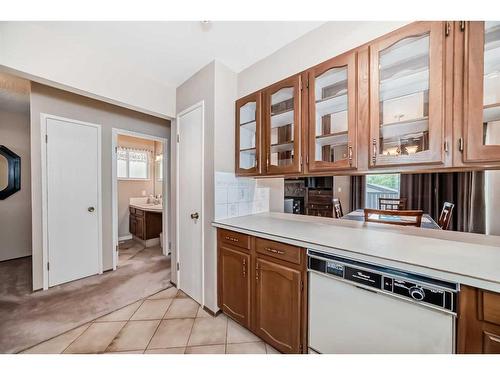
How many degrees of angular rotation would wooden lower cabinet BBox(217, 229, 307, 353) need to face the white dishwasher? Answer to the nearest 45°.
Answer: approximately 90° to its left

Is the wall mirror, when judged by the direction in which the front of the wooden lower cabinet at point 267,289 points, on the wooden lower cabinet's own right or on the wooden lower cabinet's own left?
on the wooden lower cabinet's own right

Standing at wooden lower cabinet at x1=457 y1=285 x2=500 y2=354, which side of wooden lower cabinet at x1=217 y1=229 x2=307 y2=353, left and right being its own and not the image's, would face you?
left

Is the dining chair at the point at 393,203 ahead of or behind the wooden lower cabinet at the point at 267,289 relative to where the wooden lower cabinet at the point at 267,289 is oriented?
behind

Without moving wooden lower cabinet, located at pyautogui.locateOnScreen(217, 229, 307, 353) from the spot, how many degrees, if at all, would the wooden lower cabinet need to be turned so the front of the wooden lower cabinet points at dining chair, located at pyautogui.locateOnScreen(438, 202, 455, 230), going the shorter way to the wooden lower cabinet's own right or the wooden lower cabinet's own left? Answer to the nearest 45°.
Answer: approximately 180°

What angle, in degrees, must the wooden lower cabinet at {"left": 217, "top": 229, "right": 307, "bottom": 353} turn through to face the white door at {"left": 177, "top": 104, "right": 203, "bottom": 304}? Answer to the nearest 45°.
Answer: approximately 90° to its right

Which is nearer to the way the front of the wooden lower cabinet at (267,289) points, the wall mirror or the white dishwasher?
the wall mirror

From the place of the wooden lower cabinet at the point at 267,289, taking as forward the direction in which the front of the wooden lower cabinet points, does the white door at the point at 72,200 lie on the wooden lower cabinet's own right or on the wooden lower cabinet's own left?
on the wooden lower cabinet's own right

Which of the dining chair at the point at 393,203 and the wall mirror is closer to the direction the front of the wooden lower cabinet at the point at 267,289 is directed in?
the wall mirror

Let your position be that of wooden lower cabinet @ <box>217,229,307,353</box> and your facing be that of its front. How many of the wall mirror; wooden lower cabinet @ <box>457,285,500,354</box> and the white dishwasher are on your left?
2

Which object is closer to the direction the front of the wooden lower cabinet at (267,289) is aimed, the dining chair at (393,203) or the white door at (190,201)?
the white door

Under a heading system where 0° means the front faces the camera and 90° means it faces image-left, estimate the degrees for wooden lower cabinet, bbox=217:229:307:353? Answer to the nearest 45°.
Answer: approximately 45°
